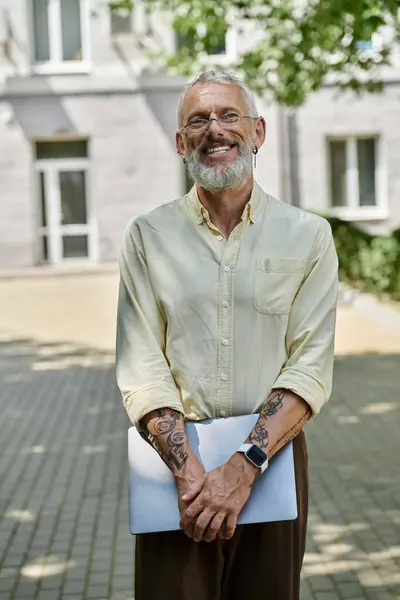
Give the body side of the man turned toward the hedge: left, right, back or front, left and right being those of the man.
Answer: back

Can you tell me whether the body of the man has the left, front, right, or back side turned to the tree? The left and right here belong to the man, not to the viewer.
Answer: back

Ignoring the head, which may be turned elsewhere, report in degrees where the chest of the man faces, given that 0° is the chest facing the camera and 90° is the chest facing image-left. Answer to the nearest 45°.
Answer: approximately 0°

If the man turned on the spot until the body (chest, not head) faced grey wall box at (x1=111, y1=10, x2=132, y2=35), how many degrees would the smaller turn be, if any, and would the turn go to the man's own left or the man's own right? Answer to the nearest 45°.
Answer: approximately 180°
